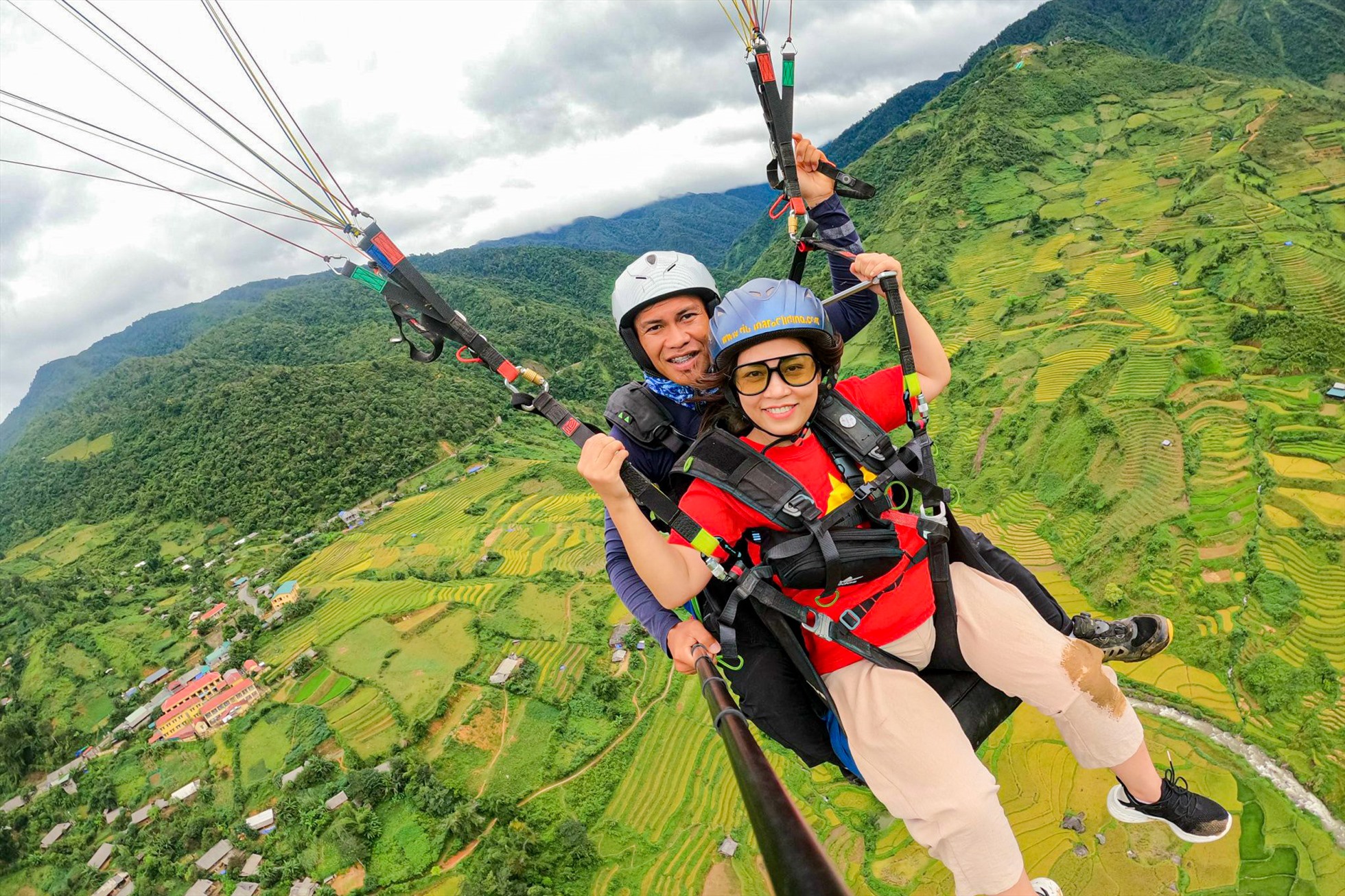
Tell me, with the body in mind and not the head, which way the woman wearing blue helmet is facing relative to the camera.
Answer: toward the camera

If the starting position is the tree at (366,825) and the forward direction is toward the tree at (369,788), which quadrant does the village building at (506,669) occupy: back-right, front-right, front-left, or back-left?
front-right

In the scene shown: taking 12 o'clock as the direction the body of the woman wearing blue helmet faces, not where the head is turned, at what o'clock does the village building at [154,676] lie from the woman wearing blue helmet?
The village building is roughly at 4 o'clock from the woman wearing blue helmet.

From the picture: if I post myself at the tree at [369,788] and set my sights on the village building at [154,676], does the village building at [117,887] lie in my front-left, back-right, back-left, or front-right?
front-left

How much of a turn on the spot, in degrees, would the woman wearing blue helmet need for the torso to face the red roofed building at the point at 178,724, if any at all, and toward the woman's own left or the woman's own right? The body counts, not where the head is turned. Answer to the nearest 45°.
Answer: approximately 135° to the woman's own right

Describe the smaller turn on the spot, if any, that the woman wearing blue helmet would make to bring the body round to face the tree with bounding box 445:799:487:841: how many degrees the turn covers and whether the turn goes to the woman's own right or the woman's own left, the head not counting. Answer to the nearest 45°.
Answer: approximately 135° to the woman's own right

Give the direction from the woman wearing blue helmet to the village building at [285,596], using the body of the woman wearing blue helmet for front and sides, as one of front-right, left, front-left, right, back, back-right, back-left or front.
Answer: back-right
